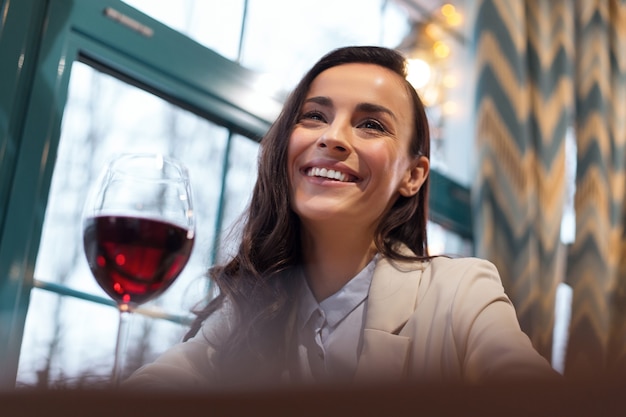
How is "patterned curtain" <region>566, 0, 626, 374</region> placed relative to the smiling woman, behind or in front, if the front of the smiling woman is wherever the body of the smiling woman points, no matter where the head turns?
behind

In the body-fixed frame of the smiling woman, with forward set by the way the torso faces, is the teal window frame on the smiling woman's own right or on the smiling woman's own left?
on the smiling woman's own right

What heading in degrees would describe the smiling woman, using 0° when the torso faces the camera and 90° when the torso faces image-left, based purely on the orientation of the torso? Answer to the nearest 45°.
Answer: approximately 45°

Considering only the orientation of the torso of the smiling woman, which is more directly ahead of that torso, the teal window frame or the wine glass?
the wine glass
